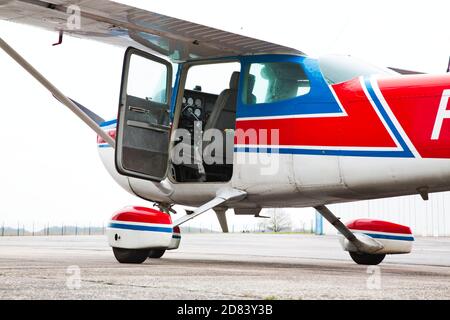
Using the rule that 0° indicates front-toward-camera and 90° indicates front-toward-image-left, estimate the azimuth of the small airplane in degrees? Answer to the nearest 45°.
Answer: approximately 135°
